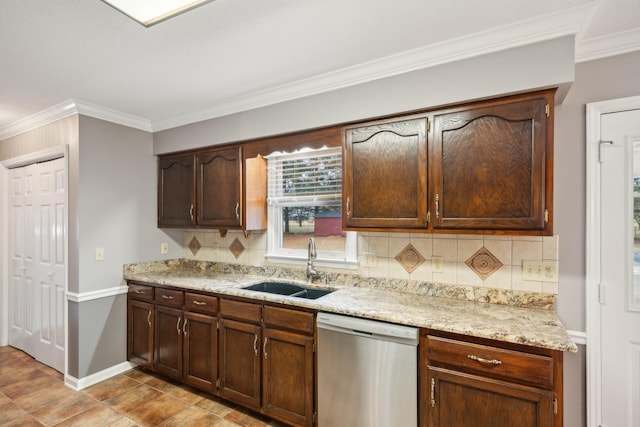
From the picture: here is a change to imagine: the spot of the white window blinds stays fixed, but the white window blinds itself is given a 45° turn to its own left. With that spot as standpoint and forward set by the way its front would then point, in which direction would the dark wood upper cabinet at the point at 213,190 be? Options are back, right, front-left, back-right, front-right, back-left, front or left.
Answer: right

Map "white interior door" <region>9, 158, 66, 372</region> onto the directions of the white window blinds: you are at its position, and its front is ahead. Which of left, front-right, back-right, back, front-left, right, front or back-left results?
front-right

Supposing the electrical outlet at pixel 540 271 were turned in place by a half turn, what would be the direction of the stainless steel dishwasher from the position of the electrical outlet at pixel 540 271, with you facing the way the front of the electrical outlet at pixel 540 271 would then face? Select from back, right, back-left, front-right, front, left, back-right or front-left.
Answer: back-left

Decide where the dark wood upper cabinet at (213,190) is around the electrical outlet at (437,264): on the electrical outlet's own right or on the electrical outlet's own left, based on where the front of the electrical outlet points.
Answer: on the electrical outlet's own right

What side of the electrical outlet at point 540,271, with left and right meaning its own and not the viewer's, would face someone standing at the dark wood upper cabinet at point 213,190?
right

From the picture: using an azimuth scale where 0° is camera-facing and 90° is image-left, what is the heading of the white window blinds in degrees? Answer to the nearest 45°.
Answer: approximately 45°

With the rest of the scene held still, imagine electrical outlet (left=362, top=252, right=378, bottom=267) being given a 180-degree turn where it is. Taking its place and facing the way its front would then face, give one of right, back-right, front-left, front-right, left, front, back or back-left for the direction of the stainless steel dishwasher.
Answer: back

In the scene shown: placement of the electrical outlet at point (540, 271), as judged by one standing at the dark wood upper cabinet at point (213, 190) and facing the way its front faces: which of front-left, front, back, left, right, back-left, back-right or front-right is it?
left

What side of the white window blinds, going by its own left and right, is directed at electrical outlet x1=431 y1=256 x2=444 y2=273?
left

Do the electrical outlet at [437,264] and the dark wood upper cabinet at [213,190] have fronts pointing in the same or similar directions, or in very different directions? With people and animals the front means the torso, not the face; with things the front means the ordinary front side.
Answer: same or similar directions

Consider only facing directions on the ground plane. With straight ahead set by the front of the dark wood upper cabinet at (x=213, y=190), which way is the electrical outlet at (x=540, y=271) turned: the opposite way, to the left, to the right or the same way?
the same way

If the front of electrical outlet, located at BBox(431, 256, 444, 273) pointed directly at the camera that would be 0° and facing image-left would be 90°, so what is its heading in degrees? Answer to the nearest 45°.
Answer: approximately 0°

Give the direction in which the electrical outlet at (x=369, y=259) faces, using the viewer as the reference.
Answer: facing the viewer

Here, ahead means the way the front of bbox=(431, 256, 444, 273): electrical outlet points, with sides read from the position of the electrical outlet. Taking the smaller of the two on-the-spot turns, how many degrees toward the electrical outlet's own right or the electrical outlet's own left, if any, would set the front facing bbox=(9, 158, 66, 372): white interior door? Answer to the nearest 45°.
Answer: approximately 90° to the electrical outlet's own right

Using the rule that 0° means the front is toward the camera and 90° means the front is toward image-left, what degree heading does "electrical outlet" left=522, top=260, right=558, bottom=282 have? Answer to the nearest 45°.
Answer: approximately 0°

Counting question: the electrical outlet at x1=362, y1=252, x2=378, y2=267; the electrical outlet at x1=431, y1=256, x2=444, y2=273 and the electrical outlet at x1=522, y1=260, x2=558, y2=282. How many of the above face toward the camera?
3

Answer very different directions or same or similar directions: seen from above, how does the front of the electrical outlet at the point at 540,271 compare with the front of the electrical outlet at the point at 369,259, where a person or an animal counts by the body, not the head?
same or similar directions

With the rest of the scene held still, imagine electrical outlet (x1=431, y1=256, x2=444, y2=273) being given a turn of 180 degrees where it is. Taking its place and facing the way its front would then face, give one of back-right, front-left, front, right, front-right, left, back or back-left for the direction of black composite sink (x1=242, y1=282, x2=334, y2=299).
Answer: left
